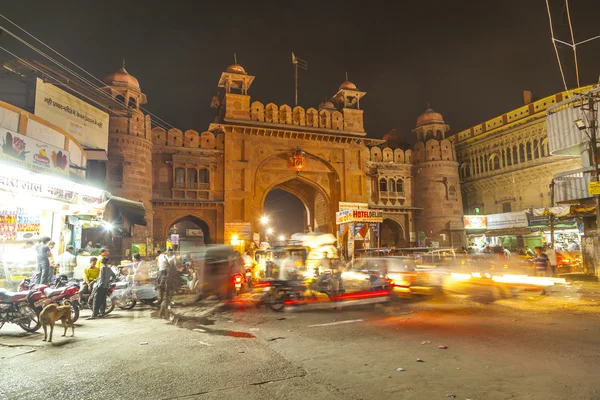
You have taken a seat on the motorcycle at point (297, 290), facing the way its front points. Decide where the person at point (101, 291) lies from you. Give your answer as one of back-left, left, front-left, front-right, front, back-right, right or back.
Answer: back

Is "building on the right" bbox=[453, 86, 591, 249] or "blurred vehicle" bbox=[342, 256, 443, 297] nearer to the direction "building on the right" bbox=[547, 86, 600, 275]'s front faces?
the blurred vehicle

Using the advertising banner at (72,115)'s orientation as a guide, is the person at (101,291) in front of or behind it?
in front

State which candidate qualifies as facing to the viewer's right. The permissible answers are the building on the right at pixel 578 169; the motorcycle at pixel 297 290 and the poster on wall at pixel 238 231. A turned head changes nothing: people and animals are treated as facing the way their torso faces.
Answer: the motorcycle

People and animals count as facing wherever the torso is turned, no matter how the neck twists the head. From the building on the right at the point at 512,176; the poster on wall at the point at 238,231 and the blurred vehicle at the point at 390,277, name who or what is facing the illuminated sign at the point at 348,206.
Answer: the building on the right

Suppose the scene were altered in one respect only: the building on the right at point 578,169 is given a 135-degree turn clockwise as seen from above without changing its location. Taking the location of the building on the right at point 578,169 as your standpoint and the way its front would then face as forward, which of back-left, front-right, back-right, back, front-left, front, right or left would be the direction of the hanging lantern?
left

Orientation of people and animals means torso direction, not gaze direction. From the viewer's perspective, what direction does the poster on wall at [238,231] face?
toward the camera

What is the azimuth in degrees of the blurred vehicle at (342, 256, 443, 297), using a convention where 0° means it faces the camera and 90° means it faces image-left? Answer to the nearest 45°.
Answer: approximately 270°

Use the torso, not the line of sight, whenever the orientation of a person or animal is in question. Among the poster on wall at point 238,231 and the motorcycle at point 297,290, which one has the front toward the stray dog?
the poster on wall

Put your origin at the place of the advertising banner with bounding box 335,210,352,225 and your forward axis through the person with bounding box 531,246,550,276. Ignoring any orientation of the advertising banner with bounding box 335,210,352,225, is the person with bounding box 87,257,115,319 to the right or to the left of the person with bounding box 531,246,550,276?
right

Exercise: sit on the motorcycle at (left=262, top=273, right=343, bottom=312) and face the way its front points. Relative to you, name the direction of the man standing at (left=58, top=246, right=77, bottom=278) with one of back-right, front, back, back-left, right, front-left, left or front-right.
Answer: back

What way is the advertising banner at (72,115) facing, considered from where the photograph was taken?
facing the viewer and to the right of the viewer

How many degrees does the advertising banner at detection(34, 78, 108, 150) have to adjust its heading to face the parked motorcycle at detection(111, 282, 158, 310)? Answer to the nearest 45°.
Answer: approximately 45° to its right

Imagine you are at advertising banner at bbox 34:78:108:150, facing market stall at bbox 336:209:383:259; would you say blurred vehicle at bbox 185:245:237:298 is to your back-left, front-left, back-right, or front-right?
front-right

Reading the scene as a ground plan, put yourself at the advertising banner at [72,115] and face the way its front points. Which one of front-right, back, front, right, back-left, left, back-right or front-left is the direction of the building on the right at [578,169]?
front
